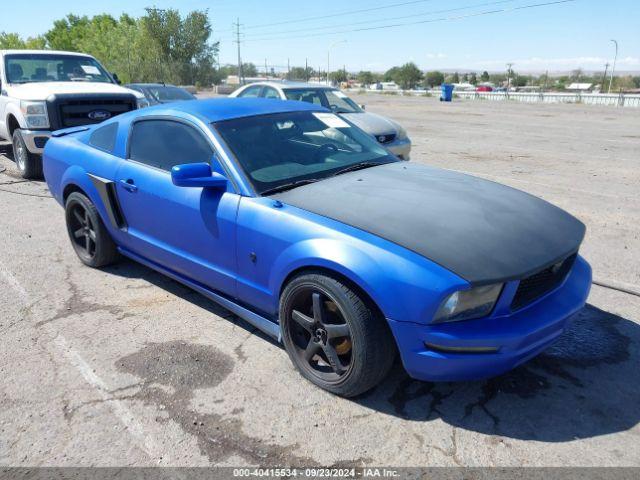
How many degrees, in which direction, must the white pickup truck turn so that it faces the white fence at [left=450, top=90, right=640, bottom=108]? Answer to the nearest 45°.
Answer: approximately 90° to its left

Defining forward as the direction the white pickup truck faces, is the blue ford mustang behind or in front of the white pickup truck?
in front

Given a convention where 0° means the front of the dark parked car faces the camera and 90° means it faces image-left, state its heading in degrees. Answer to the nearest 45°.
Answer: approximately 315°

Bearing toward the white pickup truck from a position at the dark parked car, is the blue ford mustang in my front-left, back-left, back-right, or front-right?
front-left

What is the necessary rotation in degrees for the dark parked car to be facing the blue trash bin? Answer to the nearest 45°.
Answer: approximately 90° to its left

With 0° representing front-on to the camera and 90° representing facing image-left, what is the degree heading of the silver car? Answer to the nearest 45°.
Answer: approximately 315°

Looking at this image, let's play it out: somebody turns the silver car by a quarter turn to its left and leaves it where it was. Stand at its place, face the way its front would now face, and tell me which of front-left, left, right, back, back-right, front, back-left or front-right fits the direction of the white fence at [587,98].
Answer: front

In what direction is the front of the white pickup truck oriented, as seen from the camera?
facing the viewer and to the right of the viewer

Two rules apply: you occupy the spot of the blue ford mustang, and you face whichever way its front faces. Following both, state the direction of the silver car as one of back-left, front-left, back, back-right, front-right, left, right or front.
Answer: back-left

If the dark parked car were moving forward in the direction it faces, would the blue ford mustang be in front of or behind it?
in front

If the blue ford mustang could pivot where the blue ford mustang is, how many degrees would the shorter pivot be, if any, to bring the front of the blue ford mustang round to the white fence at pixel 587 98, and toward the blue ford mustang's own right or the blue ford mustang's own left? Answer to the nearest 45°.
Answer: approximately 90° to the blue ford mustang's own left

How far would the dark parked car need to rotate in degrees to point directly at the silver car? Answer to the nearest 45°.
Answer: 0° — it already faces it

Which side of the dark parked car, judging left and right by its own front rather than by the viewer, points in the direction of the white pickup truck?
right

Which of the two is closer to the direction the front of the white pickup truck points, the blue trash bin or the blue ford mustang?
the blue ford mustang
